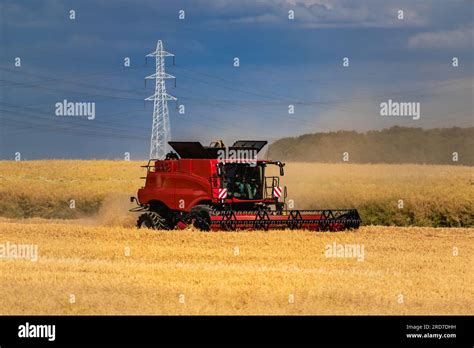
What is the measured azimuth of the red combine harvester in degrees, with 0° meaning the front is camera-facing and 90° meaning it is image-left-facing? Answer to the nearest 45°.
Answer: approximately 315°
